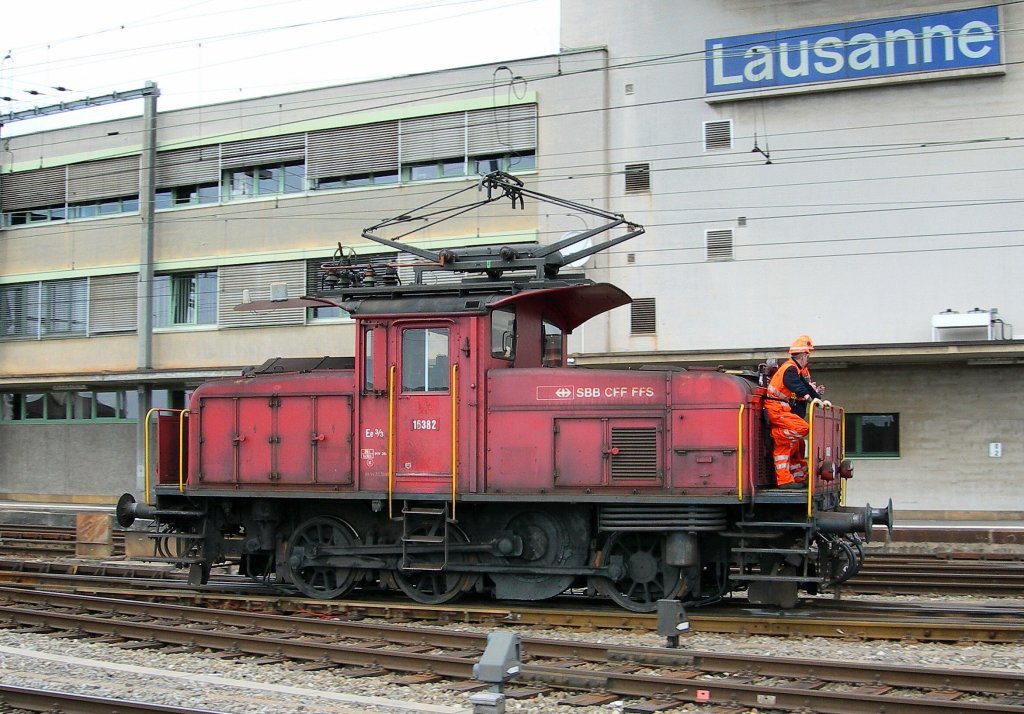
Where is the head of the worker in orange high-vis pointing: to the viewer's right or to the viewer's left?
to the viewer's right

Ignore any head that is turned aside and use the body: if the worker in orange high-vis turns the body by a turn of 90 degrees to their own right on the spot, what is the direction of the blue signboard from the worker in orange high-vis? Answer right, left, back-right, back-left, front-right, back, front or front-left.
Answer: back

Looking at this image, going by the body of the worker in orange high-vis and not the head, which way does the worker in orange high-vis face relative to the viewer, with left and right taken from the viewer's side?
facing to the right of the viewer

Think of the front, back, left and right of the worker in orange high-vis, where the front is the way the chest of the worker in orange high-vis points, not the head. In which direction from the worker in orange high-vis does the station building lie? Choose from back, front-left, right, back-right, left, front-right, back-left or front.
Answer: left
